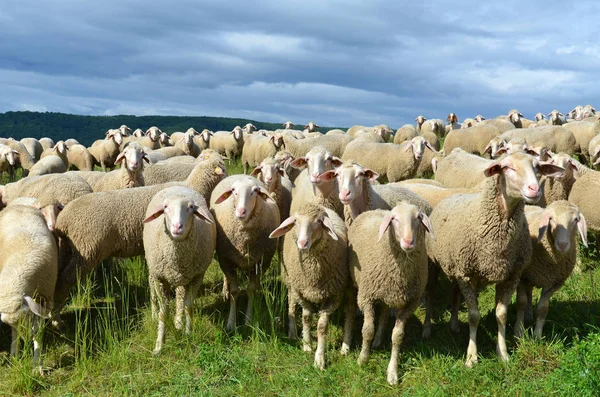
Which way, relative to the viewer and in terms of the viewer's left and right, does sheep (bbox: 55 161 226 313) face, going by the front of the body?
facing to the right of the viewer

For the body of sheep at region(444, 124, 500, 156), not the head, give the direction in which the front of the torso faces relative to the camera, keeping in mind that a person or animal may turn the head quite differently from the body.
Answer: to the viewer's right

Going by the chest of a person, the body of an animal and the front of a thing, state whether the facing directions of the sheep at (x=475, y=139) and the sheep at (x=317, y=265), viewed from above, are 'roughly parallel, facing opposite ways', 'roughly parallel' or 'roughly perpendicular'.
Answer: roughly perpendicular

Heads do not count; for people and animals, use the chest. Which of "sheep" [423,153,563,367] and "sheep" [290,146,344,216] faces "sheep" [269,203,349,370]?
"sheep" [290,146,344,216]

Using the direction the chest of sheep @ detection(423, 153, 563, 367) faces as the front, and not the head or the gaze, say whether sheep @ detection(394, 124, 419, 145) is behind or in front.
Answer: behind

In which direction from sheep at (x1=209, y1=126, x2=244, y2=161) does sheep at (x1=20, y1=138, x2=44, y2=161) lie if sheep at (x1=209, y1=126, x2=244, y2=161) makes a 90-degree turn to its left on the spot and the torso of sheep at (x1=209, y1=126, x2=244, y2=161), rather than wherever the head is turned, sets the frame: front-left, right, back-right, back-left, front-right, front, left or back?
back-left

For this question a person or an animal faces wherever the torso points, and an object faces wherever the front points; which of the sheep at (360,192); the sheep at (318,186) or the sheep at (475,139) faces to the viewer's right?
the sheep at (475,139)

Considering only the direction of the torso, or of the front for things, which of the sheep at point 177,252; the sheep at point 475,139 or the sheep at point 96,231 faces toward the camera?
the sheep at point 177,252

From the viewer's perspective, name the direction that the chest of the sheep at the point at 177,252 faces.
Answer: toward the camera

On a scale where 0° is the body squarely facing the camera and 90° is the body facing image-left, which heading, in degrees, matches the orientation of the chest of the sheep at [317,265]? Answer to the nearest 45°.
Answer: approximately 0°

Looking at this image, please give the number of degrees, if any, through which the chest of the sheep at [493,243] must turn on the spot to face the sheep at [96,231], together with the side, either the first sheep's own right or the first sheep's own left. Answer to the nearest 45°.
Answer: approximately 135° to the first sheep's own right

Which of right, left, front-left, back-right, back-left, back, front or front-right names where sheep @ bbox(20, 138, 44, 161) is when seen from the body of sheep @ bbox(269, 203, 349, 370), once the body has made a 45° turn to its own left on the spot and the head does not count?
back

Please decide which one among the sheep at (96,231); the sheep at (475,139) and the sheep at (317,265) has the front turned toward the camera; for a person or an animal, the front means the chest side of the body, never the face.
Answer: the sheep at (317,265)

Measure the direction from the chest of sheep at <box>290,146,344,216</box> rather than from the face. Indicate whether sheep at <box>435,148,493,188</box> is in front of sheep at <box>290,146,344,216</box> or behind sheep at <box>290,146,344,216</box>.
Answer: behind

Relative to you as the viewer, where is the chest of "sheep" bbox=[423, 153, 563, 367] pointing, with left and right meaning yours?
facing the viewer and to the right of the viewer

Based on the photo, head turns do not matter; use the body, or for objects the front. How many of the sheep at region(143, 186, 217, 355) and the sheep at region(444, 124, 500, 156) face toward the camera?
1

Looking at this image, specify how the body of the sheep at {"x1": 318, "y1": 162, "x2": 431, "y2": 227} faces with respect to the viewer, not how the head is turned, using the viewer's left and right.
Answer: facing the viewer and to the left of the viewer

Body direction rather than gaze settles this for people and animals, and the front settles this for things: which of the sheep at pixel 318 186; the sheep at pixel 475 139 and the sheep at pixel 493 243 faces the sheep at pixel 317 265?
the sheep at pixel 318 186

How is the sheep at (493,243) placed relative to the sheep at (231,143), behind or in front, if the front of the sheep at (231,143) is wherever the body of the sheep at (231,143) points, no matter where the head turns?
in front
